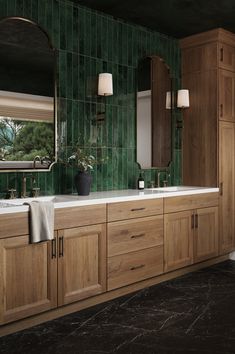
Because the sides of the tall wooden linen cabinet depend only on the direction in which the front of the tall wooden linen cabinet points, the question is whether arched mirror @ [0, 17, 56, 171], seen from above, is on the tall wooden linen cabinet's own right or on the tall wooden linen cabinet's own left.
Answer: on the tall wooden linen cabinet's own right

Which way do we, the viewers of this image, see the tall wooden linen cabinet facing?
facing the viewer and to the right of the viewer

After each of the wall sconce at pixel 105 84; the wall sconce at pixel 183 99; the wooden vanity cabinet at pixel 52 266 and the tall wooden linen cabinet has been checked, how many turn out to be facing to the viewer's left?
0

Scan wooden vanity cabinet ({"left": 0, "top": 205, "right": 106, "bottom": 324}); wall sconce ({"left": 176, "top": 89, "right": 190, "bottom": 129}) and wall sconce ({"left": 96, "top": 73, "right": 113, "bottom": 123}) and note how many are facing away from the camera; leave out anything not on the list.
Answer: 0

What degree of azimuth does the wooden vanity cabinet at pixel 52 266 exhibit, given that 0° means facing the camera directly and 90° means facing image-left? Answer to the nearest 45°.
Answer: approximately 315°

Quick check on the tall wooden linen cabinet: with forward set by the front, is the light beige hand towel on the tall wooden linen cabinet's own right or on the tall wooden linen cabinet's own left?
on the tall wooden linen cabinet's own right

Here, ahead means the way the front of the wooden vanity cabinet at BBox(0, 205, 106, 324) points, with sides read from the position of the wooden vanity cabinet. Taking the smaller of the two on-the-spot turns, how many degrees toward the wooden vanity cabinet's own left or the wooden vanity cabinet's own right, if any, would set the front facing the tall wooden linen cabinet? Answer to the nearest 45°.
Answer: approximately 90° to the wooden vanity cabinet's own left

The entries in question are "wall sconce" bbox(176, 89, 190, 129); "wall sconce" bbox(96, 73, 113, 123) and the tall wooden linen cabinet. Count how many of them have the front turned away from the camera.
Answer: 0

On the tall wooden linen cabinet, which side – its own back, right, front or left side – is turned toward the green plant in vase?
right

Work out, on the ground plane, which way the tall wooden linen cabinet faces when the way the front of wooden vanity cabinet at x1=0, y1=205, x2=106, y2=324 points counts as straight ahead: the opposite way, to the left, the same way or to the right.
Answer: the same way

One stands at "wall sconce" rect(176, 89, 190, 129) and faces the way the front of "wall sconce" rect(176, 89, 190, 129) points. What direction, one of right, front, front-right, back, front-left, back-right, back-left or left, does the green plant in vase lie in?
right

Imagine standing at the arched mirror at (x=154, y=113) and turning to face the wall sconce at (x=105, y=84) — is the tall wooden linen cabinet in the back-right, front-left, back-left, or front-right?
back-left

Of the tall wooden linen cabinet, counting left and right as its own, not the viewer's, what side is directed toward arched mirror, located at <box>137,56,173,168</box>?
right

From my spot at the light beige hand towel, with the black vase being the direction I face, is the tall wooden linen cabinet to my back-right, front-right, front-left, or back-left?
front-right

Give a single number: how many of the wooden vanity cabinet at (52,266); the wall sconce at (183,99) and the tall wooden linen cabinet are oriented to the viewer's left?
0

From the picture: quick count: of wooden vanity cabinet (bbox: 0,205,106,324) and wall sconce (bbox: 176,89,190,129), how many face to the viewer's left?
0
